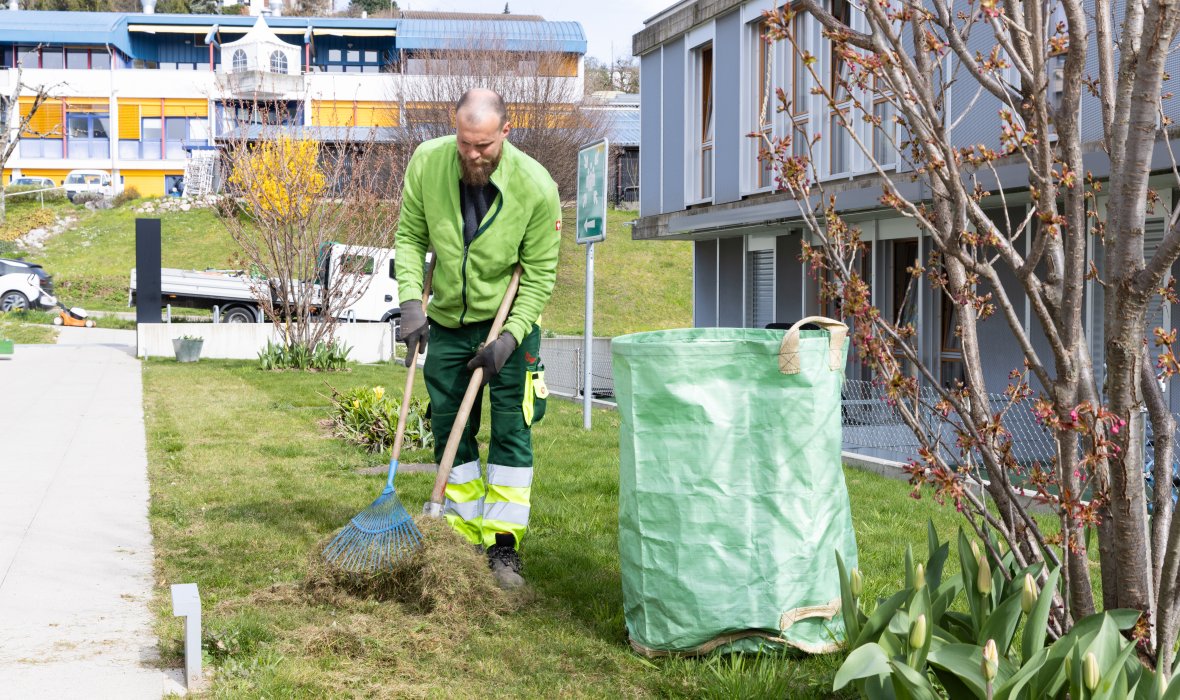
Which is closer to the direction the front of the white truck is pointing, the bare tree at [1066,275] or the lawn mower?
the bare tree

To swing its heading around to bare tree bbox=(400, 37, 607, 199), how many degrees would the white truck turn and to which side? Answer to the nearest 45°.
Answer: approximately 45° to its left

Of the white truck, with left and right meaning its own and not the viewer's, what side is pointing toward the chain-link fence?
right

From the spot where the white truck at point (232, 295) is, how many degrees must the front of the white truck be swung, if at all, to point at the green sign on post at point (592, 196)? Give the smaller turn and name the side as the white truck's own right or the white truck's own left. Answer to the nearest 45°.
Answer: approximately 90° to the white truck's own right

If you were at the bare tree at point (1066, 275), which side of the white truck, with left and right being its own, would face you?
right

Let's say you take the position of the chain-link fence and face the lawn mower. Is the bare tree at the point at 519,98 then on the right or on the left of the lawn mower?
right

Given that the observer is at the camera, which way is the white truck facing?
facing to the right of the viewer

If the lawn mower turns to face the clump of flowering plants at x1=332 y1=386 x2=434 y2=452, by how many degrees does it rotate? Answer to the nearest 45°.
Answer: approximately 90° to its right

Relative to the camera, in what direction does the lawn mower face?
facing to the right of the viewer

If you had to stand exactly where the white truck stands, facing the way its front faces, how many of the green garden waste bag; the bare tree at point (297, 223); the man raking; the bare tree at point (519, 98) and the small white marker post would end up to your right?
4

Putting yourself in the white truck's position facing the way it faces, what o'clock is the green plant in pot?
The green plant in pot is roughly at 3 o'clock from the white truck.
